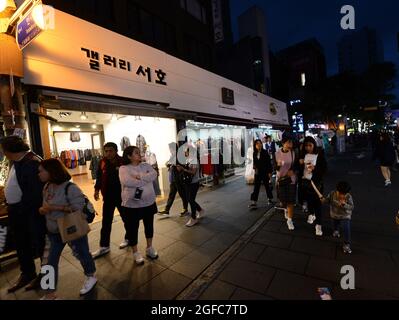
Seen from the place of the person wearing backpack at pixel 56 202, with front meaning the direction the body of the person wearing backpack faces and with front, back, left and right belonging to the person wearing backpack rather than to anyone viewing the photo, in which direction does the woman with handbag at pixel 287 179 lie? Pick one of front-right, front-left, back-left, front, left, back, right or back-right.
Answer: back

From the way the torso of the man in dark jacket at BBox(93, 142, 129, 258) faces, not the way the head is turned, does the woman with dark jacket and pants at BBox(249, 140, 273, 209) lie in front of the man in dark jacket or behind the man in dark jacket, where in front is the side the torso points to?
behind

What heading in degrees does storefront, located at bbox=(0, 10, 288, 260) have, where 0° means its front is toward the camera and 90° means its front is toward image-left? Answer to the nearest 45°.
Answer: approximately 315°
